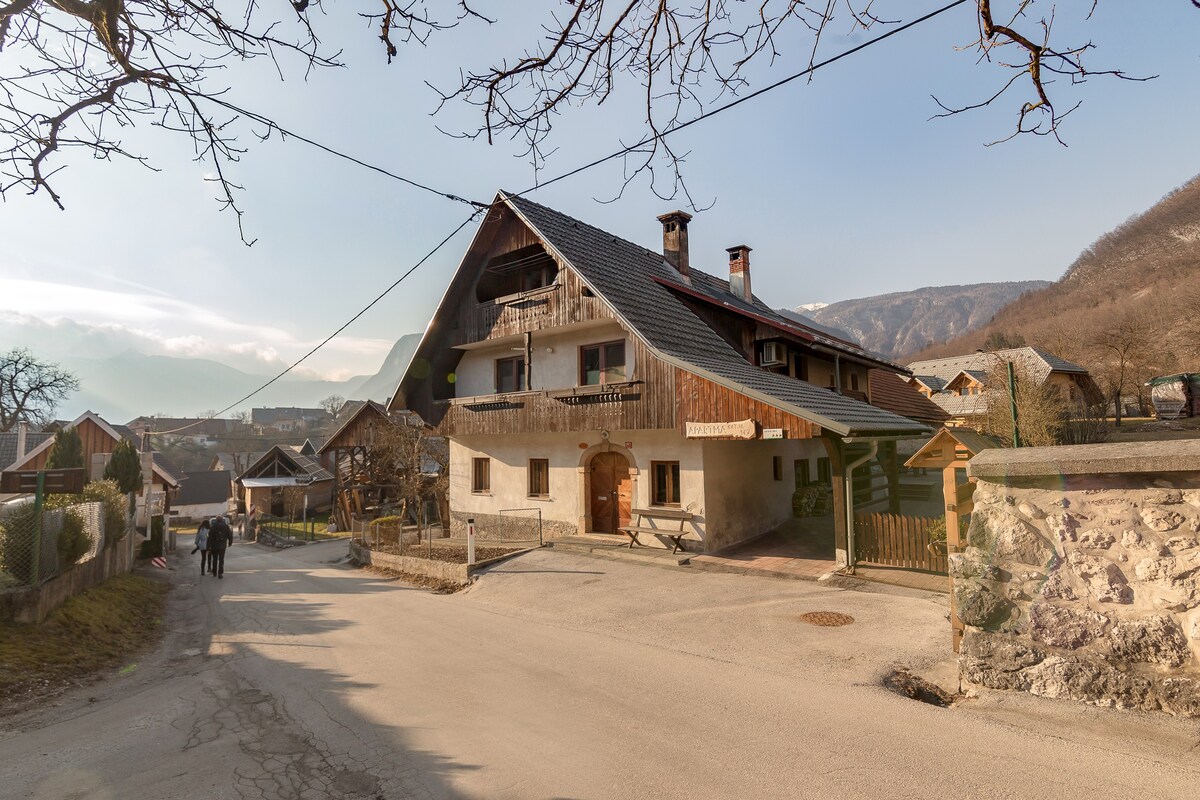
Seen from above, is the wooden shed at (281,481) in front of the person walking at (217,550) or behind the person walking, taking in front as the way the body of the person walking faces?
in front

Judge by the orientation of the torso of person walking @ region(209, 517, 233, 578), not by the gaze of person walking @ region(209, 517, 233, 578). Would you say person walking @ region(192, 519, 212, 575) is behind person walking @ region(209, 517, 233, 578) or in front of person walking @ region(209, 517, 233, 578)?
in front

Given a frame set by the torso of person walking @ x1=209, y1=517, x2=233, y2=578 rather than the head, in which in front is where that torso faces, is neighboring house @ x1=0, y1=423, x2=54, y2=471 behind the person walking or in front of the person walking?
in front

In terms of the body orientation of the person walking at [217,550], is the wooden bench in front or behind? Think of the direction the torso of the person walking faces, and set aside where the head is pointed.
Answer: behind

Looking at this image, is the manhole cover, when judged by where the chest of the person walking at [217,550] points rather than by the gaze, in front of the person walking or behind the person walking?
behind

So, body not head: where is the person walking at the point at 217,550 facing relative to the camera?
away from the camera

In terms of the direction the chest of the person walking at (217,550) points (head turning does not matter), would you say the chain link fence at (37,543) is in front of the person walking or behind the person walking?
behind

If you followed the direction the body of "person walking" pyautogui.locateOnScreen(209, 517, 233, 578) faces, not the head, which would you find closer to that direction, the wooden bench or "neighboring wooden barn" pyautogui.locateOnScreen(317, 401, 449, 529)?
the neighboring wooden barn

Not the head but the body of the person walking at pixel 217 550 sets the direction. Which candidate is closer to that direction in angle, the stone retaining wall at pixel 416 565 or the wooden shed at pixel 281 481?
the wooden shed

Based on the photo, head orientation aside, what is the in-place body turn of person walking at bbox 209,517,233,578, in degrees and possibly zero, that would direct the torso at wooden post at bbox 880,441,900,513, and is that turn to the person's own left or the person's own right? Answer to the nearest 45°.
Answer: approximately 135° to the person's own right

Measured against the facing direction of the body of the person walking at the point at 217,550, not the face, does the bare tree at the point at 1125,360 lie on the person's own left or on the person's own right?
on the person's own right
